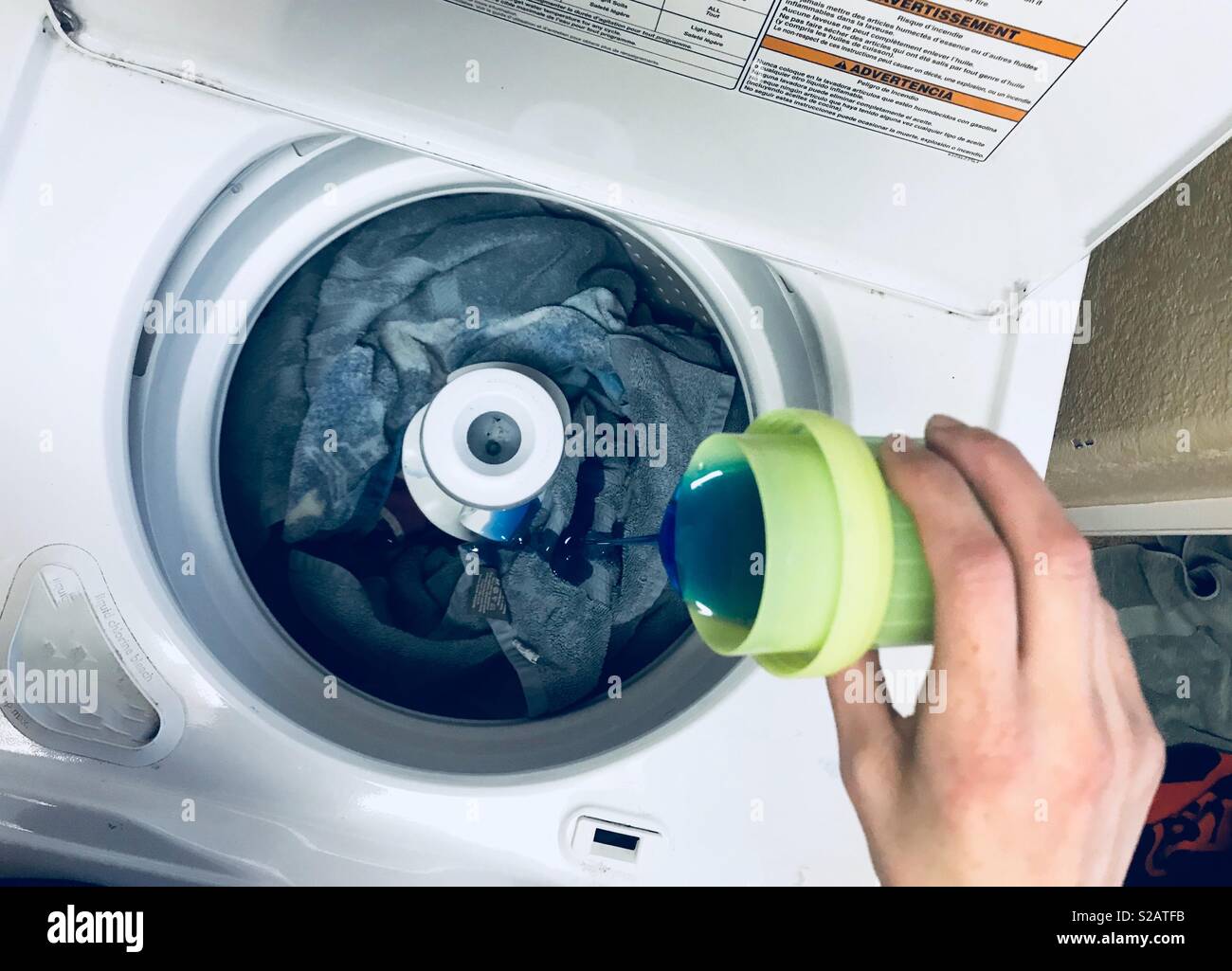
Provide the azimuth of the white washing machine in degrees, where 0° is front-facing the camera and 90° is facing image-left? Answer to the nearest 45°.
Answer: approximately 0°

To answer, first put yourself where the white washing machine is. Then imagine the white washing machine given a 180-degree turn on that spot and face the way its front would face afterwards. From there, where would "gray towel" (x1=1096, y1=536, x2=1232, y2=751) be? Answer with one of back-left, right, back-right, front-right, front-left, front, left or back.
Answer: front-right
